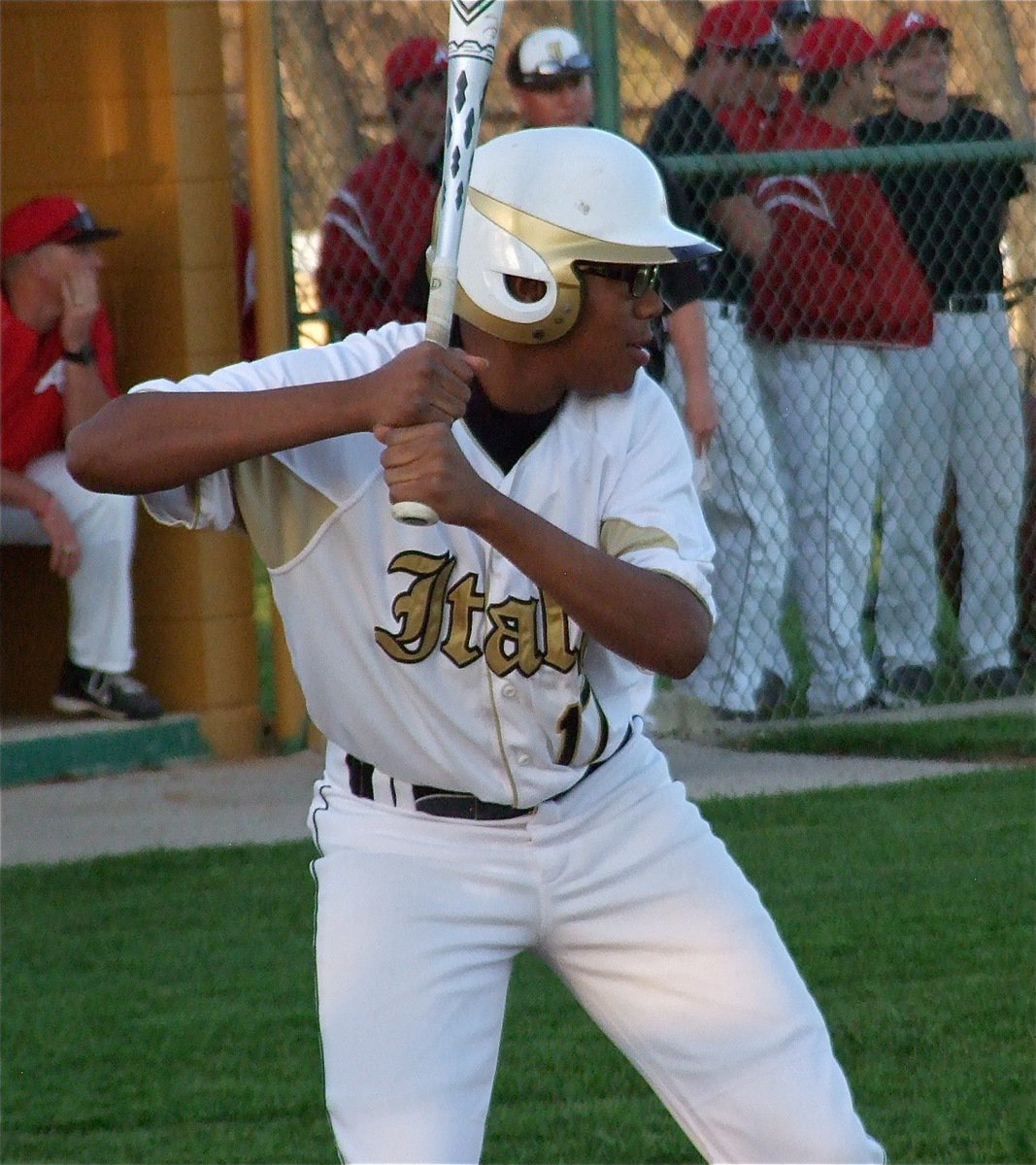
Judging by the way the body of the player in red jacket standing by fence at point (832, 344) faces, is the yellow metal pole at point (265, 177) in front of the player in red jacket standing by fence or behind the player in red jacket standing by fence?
behind

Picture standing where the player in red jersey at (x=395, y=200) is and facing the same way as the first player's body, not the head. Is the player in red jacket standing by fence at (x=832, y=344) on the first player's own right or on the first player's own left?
on the first player's own left

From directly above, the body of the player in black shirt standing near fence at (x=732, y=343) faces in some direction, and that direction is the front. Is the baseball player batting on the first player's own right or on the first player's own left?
on the first player's own right

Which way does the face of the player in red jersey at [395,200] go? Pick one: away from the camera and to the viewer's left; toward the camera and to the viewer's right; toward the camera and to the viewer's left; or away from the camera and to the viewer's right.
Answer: toward the camera and to the viewer's right

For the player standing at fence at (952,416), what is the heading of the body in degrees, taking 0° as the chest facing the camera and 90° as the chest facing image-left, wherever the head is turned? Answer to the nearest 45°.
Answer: approximately 0°

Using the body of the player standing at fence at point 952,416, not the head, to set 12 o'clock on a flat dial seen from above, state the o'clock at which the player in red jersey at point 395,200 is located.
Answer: The player in red jersey is roughly at 2 o'clock from the player standing at fence.

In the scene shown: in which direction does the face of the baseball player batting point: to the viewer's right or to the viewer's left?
to the viewer's right

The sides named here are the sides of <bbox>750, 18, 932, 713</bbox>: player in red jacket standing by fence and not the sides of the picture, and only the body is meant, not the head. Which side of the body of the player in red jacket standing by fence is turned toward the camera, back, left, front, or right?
right

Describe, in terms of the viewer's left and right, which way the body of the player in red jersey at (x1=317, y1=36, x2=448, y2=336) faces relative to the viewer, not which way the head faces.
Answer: facing the viewer and to the right of the viewer

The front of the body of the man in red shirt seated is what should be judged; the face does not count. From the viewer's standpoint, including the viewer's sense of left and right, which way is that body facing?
facing to the right of the viewer

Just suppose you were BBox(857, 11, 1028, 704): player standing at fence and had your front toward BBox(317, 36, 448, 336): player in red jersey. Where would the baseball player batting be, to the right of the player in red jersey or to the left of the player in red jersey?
left
